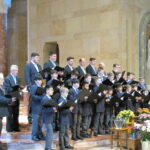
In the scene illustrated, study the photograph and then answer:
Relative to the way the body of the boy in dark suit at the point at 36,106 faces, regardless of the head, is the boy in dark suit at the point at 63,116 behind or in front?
in front

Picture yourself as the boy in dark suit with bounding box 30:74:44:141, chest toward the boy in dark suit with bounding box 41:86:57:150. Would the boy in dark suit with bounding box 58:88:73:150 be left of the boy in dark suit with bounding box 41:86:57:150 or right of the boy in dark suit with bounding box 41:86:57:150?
left

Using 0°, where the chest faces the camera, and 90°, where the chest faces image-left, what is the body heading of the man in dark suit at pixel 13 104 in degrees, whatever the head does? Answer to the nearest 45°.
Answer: approximately 315°

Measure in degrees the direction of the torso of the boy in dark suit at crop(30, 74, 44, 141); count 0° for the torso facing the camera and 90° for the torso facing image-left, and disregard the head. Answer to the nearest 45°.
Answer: approximately 315°

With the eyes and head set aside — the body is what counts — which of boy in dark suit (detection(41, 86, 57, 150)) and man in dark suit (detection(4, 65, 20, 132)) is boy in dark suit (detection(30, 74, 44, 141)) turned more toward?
the boy in dark suit

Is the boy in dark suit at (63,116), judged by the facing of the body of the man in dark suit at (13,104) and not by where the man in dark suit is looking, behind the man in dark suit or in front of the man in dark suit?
in front

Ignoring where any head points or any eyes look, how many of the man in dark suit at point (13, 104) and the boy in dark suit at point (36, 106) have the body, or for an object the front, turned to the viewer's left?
0

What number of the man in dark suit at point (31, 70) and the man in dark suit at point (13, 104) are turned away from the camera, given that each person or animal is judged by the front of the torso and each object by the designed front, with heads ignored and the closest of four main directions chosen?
0

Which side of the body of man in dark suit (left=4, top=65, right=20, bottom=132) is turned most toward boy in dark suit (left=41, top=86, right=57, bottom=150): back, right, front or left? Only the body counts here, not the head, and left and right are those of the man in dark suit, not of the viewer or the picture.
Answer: front

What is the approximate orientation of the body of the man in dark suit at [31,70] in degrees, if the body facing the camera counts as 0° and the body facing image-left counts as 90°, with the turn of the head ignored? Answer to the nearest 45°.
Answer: approximately 315°
